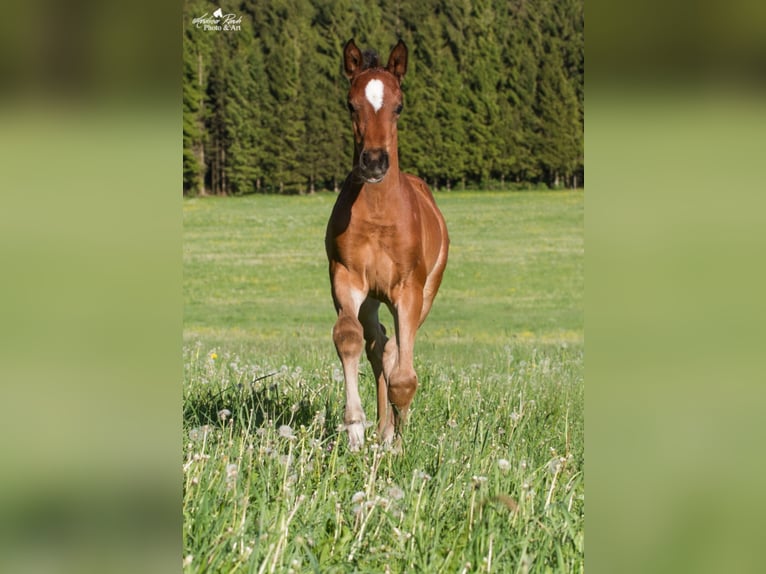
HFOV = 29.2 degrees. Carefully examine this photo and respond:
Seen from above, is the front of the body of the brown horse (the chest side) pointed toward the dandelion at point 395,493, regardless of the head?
yes

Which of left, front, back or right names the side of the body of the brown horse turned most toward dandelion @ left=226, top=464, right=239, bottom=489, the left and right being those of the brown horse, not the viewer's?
front

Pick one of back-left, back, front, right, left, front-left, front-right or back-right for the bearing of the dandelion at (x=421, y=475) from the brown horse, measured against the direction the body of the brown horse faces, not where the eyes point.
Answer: front

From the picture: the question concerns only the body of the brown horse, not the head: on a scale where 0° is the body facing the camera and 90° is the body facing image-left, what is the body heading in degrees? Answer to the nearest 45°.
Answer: approximately 0°

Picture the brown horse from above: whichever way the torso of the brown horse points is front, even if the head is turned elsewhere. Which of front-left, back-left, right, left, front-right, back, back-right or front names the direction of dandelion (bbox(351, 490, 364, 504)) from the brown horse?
front

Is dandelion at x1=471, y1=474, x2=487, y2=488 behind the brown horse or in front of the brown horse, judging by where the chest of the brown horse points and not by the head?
in front
